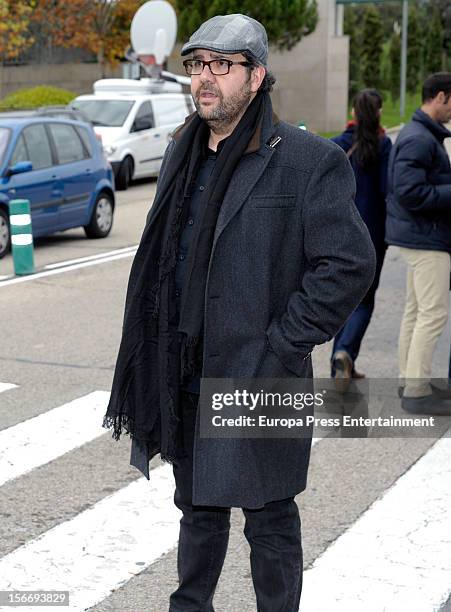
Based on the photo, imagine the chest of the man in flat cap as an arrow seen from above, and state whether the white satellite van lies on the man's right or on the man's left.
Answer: on the man's right

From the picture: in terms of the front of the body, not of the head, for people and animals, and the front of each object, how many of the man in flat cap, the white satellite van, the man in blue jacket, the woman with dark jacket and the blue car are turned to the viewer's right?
1

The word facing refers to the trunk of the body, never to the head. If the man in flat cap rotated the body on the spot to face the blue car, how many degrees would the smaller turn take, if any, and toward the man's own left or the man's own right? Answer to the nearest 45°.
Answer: approximately 135° to the man's own right

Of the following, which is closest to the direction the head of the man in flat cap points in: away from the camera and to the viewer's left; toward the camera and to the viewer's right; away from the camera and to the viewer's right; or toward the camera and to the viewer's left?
toward the camera and to the viewer's left

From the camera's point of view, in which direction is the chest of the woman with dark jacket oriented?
away from the camera

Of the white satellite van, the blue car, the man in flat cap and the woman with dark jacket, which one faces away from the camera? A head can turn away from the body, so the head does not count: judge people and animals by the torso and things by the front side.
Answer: the woman with dark jacket

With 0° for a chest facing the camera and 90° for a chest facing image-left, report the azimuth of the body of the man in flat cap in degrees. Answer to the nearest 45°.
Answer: approximately 45°

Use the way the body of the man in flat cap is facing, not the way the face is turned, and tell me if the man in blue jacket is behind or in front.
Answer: behind
